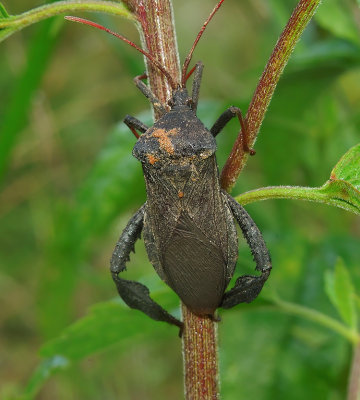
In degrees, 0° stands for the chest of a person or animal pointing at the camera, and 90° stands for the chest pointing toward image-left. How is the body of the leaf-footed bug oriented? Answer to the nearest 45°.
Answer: approximately 180°
